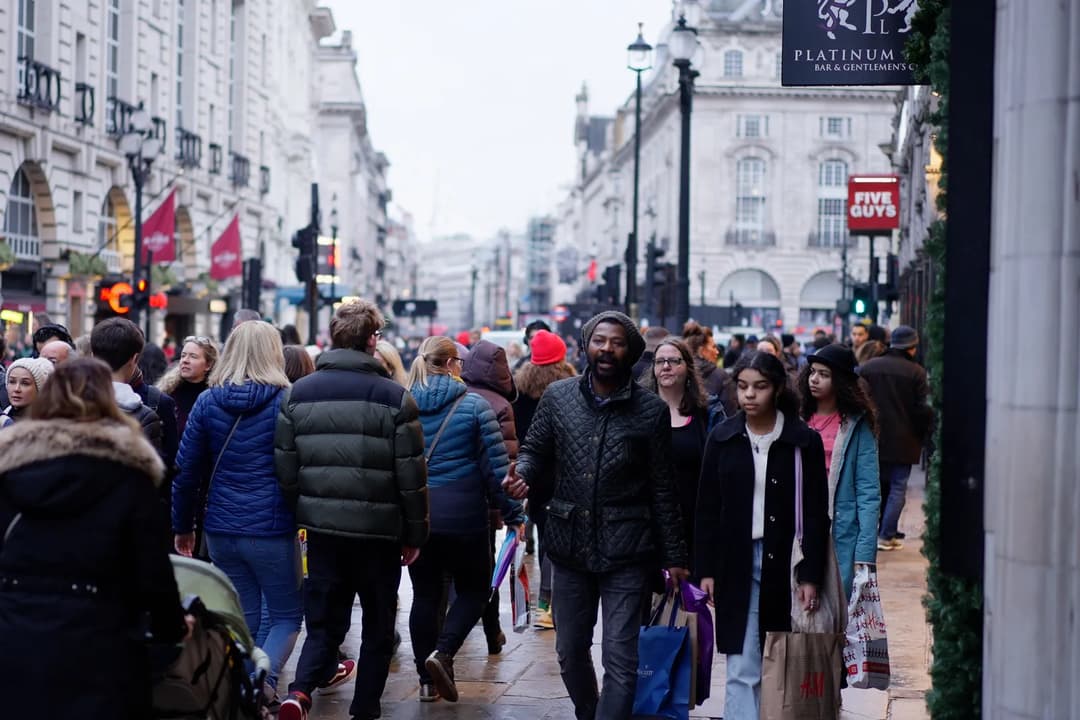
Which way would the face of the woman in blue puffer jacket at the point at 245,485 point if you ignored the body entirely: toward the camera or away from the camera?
away from the camera

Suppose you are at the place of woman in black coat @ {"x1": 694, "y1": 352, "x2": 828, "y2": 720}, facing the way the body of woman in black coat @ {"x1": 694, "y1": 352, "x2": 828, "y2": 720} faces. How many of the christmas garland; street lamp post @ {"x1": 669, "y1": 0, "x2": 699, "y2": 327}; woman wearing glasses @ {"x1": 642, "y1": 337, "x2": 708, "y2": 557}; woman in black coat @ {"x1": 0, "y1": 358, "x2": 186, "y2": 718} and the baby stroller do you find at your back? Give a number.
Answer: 2

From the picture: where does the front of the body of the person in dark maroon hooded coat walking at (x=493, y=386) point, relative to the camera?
away from the camera

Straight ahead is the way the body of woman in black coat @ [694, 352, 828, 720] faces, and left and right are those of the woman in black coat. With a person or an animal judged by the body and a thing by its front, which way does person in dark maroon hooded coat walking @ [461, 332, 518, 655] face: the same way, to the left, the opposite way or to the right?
the opposite way

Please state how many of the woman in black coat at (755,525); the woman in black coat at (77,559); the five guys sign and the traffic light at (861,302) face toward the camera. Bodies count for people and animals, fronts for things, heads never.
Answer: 3

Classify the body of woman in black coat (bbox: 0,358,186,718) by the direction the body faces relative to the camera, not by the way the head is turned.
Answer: away from the camera

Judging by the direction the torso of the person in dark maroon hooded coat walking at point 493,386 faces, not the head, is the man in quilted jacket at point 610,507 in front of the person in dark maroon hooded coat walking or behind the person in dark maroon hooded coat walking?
behind

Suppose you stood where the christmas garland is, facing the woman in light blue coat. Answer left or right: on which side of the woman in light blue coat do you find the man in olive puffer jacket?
left

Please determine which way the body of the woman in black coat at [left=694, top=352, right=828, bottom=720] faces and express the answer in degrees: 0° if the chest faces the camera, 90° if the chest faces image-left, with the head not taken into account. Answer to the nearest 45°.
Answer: approximately 0°

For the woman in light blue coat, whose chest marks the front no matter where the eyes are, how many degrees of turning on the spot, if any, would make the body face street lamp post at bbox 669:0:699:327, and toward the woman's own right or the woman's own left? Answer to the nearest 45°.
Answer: approximately 135° to the woman's own right

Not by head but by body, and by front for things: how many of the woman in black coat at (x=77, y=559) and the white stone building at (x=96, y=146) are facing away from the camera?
1

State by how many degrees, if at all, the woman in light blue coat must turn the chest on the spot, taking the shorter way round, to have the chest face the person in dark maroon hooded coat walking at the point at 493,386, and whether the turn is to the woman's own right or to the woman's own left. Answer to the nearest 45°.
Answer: approximately 90° to the woman's own right
